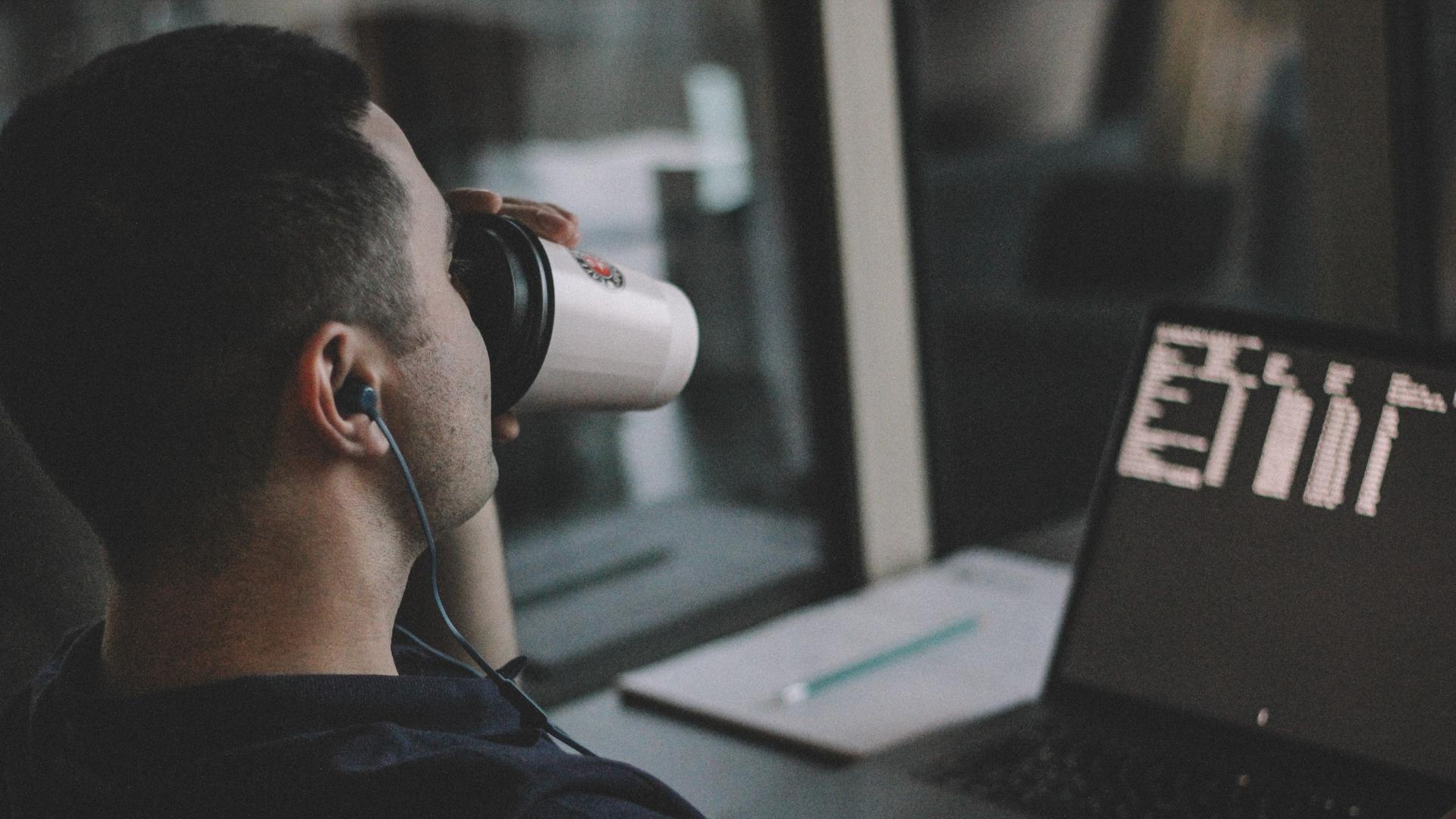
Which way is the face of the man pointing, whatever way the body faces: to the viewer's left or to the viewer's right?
to the viewer's right

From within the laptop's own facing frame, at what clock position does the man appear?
The man is roughly at 12 o'clock from the laptop.

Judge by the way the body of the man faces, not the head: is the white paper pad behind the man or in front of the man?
in front

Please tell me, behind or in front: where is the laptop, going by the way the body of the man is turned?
in front

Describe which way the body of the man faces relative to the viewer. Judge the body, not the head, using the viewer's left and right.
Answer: facing away from the viewer and to the right of the viewer

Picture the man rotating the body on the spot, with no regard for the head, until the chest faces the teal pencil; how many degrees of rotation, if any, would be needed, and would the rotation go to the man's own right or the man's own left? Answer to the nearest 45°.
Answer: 0° — they already face it
